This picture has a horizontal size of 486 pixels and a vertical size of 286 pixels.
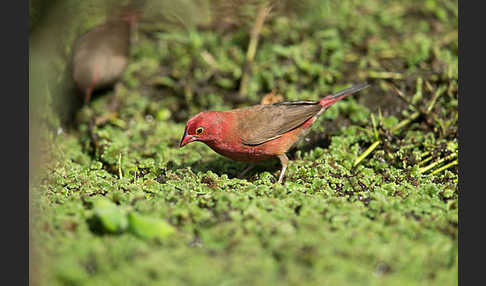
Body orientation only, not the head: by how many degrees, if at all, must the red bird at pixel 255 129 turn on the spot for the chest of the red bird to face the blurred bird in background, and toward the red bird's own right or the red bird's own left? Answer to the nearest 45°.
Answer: approximately 45° to the red bird's own right

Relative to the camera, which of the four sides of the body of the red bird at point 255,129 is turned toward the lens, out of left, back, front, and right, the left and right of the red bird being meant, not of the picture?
left
